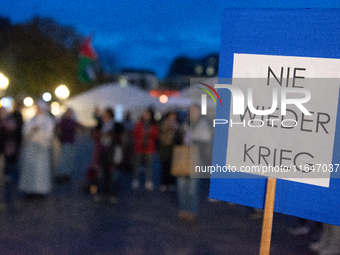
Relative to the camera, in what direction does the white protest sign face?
facing the viewer

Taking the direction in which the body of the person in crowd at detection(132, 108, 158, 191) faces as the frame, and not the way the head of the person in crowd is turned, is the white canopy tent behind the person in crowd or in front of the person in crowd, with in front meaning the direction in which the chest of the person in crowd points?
behind

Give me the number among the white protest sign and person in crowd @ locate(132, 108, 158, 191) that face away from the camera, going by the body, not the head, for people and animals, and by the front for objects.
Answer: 0

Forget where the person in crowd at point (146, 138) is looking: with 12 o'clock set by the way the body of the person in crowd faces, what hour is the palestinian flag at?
The palestinian flag is roughly at 5 o'clock from the person in crowd.

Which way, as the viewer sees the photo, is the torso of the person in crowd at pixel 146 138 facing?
toward the camera

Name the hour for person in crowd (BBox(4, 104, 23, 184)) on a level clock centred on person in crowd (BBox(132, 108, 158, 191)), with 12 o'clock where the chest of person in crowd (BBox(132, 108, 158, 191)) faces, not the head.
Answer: person in crowd (BBox(4, 104, 23, 184)) is roughly at 3 o'clock from person in crowd (BBox(132, 108, 158, 191)).

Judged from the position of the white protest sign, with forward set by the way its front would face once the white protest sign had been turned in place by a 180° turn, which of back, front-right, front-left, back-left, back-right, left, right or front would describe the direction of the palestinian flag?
front-left

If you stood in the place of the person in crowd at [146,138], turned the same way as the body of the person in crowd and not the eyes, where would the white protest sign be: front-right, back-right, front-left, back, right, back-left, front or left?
front
